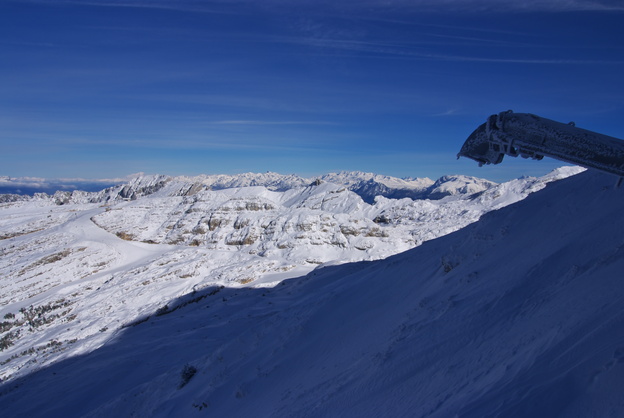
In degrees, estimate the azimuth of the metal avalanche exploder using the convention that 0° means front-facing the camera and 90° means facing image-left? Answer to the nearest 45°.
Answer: approximately 90°
